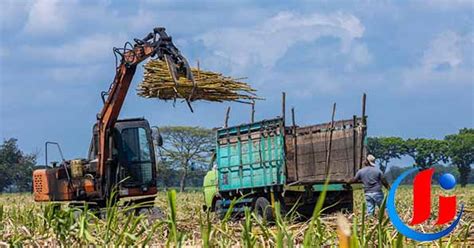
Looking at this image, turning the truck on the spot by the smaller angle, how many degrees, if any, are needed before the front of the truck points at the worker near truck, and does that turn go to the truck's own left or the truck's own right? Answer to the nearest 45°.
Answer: approximately 180°

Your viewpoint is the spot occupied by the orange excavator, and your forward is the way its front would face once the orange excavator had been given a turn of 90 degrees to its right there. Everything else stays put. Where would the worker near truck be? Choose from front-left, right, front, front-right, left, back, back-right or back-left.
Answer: left

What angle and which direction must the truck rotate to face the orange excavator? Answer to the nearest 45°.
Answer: approximately 45° to its left

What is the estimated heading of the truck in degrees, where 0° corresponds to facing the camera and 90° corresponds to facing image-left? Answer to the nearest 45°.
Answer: approximately 135°

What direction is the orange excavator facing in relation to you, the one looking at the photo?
facing the viewer and to the right of the viewer

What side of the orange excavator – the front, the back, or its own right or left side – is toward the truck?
front

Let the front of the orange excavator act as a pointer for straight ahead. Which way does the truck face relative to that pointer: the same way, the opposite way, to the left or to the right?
the opposite way
